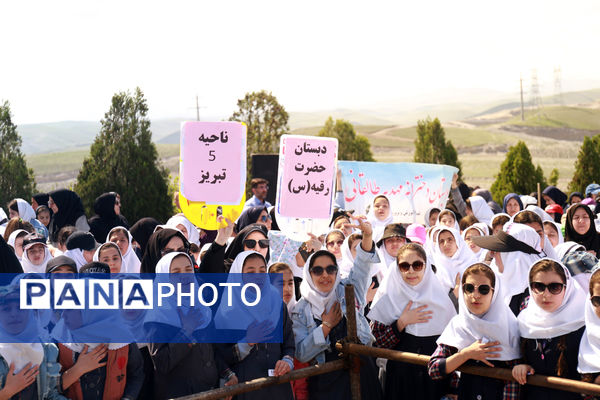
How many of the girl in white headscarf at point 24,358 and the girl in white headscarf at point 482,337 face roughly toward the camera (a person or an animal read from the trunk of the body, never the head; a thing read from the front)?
2

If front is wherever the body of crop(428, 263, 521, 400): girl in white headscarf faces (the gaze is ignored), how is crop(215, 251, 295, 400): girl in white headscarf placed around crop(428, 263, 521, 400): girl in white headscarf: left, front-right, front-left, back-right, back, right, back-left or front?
right

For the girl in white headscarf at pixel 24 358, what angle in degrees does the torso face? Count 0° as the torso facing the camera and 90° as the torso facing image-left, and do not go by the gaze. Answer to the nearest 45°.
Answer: approximately 0°

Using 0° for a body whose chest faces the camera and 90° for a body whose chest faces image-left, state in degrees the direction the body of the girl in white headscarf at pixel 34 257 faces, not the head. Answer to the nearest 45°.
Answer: approximately 0°

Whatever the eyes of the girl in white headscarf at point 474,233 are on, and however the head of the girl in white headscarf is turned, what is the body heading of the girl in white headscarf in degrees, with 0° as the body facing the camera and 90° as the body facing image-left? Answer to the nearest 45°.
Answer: approximately 45°

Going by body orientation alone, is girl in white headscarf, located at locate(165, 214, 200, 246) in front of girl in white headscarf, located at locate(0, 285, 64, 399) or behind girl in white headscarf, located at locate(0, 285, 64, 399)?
behind
